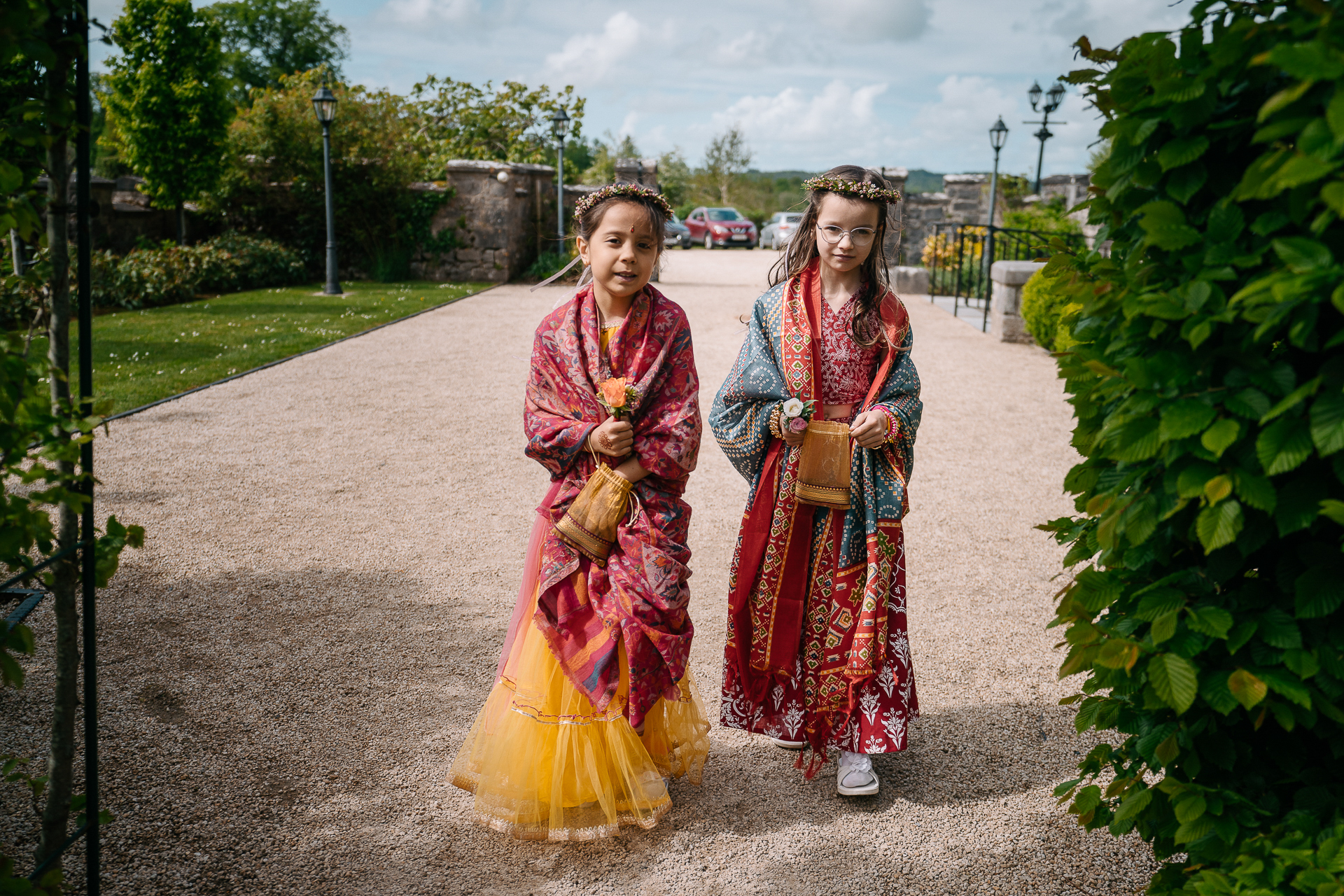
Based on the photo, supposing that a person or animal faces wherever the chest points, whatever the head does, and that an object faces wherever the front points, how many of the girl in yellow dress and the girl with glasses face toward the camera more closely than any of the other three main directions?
2

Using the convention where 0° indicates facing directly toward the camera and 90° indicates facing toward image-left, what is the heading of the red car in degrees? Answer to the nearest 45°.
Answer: approximately 315°

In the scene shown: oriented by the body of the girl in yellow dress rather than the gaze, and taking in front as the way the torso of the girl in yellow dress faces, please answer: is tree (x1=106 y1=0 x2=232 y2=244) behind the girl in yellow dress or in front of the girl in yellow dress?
behind

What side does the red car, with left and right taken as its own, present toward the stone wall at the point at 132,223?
right

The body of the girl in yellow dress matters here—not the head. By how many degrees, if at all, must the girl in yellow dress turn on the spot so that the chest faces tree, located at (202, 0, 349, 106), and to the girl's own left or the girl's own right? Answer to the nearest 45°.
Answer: approximately 180°

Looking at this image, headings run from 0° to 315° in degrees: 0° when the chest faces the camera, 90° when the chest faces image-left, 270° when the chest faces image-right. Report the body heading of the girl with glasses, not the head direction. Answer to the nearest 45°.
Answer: approximately 0°

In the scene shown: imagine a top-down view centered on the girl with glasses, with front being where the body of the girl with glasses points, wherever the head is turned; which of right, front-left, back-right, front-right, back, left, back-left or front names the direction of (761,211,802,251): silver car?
back
